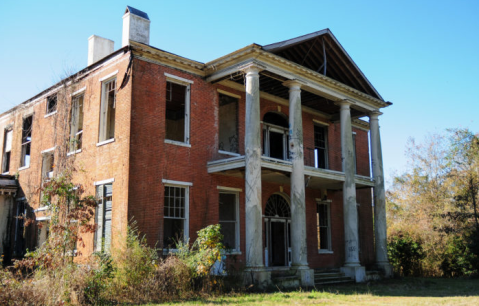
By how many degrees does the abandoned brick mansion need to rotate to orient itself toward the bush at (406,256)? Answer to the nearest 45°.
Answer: approximately 90° to its left

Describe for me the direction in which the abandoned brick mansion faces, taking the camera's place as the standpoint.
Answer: facing the viewer and to the right of the viewer
